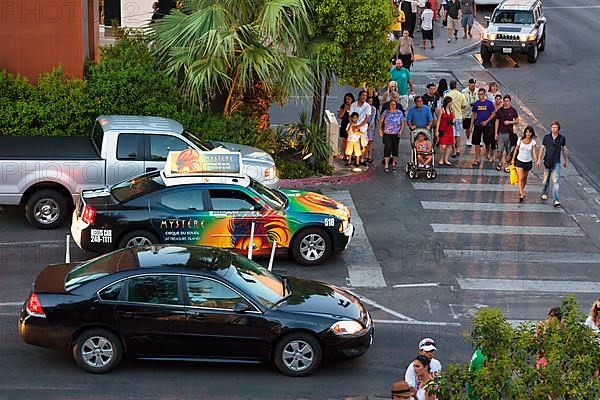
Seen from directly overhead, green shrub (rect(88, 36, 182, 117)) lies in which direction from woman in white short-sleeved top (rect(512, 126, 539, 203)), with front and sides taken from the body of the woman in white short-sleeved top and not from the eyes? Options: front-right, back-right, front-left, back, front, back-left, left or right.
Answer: right

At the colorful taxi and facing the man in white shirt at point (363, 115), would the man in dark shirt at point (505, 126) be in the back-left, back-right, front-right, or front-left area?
front-right

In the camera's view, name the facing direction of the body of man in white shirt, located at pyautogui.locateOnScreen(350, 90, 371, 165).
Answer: toward the camera

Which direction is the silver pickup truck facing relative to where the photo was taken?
to the viewer's right

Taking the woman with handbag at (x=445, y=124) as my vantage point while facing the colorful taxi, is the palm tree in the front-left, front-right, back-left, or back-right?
front-right

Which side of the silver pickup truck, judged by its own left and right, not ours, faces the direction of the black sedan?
right

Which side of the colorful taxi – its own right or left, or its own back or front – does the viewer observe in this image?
right

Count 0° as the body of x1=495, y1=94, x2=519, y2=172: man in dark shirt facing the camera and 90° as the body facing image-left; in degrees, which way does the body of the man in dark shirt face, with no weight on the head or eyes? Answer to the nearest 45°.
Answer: approximately 0°

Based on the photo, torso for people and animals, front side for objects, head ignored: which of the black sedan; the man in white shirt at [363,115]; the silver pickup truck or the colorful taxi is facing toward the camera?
the man in white shirt

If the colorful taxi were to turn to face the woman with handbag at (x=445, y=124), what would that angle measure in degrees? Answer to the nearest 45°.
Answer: approximately 45° to its left

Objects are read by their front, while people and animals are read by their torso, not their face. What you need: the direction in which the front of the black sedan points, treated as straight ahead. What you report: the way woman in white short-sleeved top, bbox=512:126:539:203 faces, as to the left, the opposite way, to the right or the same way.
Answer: to the right

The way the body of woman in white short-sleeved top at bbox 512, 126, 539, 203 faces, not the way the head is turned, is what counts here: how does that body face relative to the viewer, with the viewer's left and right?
facing the viewer

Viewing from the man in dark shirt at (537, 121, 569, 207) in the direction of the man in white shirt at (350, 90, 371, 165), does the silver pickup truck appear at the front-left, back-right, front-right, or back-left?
front-left

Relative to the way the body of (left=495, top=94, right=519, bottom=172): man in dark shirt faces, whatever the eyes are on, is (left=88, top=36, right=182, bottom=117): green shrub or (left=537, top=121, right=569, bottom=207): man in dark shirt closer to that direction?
the man in dark shirt

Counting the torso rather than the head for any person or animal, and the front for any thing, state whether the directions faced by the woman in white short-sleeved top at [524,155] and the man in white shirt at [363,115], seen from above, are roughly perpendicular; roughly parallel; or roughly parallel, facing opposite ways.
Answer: roughly parallel

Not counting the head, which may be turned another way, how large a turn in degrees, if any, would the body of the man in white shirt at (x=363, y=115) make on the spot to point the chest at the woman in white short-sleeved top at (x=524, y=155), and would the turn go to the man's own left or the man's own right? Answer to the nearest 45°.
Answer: approximately 45° to the man's own left
